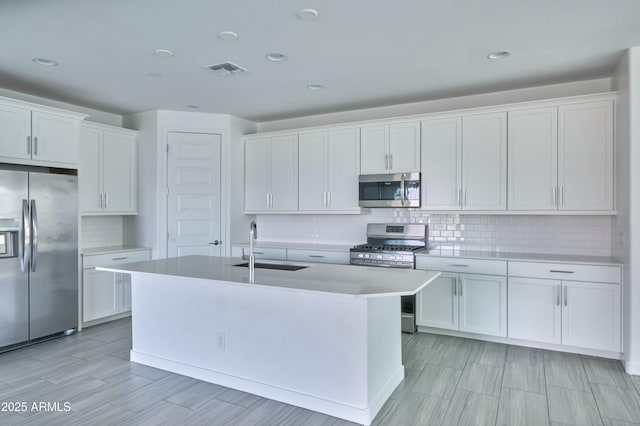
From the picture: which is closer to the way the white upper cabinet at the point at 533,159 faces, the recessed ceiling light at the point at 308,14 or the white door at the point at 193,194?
the recessed ceiling light

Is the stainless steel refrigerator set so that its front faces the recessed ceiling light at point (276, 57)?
yes

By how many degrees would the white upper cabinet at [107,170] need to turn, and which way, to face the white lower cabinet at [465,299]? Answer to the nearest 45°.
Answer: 0° — it already faces it

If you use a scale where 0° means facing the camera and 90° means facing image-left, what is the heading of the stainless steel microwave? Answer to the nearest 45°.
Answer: approximately 0°

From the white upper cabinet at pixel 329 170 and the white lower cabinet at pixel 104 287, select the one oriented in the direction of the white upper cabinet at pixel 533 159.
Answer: the white lower cabinet

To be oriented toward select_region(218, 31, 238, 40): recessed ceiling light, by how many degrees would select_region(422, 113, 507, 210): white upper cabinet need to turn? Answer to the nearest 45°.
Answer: approximately 45° to its right

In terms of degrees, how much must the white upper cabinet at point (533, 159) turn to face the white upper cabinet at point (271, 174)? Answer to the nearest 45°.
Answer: approximately 90° to its right

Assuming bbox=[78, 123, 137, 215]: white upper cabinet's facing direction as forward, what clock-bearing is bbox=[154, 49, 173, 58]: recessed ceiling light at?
The recessed ceiling light is roughly at 1 o'clock from the white upper cabinet.

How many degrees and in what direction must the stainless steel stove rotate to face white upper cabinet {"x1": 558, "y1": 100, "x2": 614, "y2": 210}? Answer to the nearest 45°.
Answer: approximately 90° to its left

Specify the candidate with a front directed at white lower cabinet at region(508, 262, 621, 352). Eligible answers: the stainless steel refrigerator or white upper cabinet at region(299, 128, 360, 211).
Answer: the stainless steel refrigerator

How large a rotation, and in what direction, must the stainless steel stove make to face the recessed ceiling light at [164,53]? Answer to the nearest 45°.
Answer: approximately 45° to its right

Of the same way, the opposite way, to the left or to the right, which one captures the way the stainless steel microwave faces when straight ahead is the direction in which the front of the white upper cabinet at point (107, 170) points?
to the right

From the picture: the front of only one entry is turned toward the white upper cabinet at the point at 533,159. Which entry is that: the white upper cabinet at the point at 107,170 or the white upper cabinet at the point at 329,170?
the white upper cabinet at the point at 107,170
